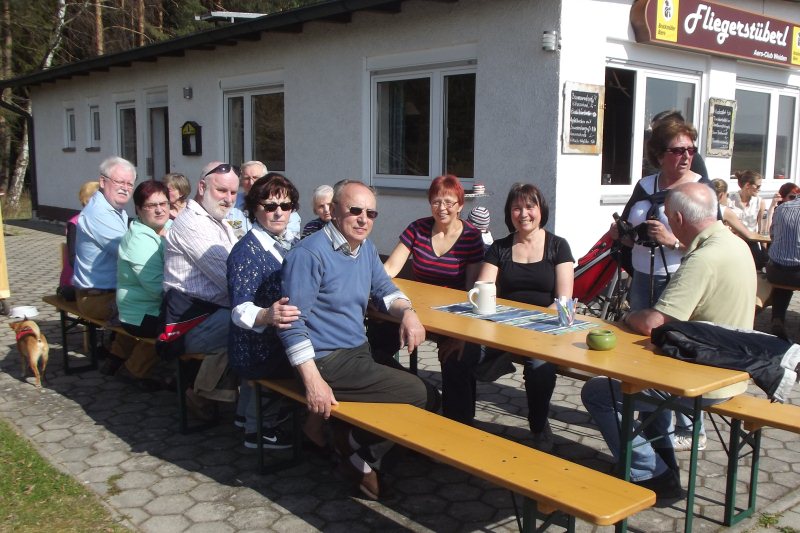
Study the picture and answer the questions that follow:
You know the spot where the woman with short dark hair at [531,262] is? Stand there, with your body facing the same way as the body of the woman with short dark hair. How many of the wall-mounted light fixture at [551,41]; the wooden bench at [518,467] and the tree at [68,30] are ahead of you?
1

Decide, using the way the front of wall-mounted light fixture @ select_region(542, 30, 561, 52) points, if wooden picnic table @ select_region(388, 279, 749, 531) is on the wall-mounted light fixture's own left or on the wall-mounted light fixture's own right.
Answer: on the wall-mounted light fixture's own left

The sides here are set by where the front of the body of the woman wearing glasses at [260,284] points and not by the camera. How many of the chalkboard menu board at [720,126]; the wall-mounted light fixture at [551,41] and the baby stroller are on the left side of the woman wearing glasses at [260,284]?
3

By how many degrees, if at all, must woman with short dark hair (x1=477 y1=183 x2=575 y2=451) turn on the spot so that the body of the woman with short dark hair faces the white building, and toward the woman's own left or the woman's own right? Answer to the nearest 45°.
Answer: approximately 180°
